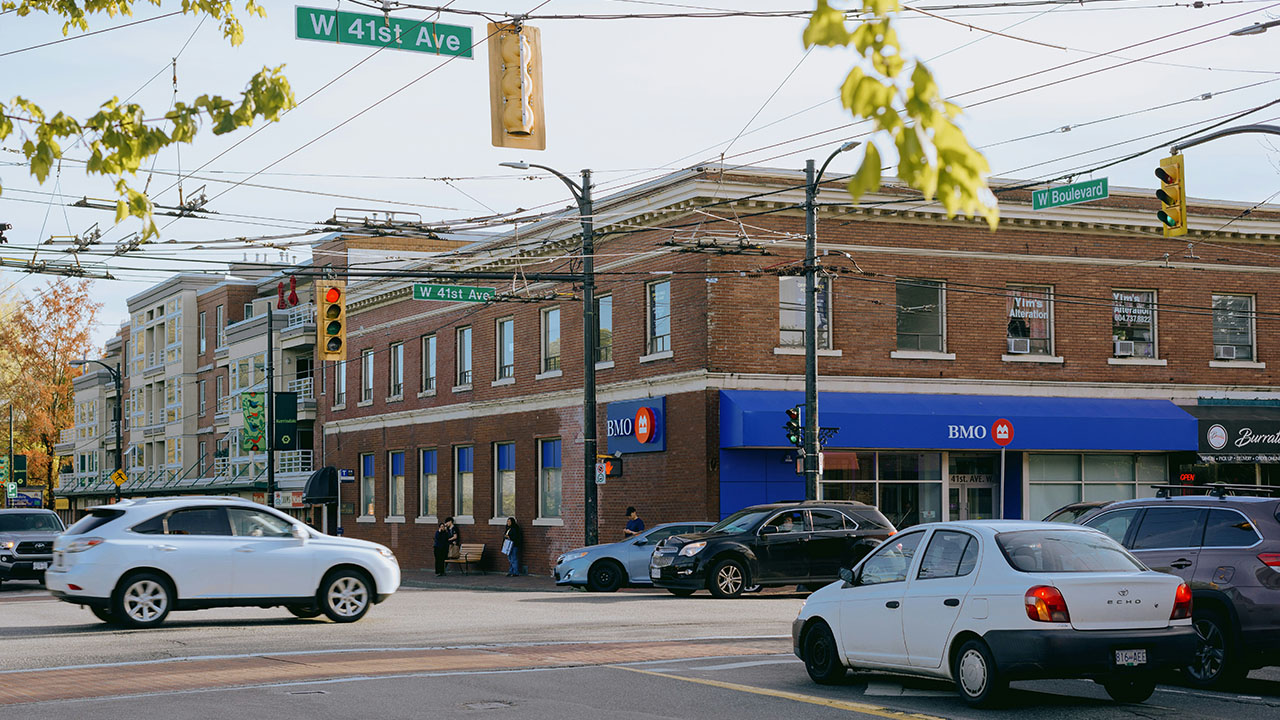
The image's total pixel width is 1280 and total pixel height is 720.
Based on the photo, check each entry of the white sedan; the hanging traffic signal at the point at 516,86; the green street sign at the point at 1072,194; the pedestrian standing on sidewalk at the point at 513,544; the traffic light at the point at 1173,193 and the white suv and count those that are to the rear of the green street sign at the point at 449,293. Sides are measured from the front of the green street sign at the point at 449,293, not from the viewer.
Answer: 1

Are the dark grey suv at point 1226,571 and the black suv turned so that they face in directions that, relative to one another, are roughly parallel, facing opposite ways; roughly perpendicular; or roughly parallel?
roughly perpendicular

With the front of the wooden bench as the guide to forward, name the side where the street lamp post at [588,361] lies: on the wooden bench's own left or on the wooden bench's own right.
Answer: on the wooden bench's own left

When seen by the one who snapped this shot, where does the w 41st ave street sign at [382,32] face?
facing the viewer

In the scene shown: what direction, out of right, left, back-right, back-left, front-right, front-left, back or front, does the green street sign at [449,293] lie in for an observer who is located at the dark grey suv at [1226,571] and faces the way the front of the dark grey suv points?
front

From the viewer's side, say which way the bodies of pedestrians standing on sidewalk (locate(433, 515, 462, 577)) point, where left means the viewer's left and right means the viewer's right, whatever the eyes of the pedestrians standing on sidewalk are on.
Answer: facing the viewer and to the right of the viewer

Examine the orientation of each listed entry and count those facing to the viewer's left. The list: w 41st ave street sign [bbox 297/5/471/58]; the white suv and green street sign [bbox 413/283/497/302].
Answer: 0

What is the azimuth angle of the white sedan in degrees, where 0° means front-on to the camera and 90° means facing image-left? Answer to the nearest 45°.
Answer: approximately 135°

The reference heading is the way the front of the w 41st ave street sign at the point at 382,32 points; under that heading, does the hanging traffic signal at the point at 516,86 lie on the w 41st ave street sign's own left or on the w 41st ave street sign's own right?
on the w 41st ave street sign's own left

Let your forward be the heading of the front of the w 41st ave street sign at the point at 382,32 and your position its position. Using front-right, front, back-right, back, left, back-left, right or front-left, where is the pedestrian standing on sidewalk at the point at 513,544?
back

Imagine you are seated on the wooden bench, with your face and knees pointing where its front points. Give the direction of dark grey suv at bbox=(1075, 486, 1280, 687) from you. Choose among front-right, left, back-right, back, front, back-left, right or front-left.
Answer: front-left

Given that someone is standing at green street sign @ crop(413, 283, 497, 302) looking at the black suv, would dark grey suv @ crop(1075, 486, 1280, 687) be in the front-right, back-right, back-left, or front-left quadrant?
front-right

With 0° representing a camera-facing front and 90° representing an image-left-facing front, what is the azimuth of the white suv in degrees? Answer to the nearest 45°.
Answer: approximately 270°

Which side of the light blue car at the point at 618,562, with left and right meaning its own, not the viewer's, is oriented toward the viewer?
left

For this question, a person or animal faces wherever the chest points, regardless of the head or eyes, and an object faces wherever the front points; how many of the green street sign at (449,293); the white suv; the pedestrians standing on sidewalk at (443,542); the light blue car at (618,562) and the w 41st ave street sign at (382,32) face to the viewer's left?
1
